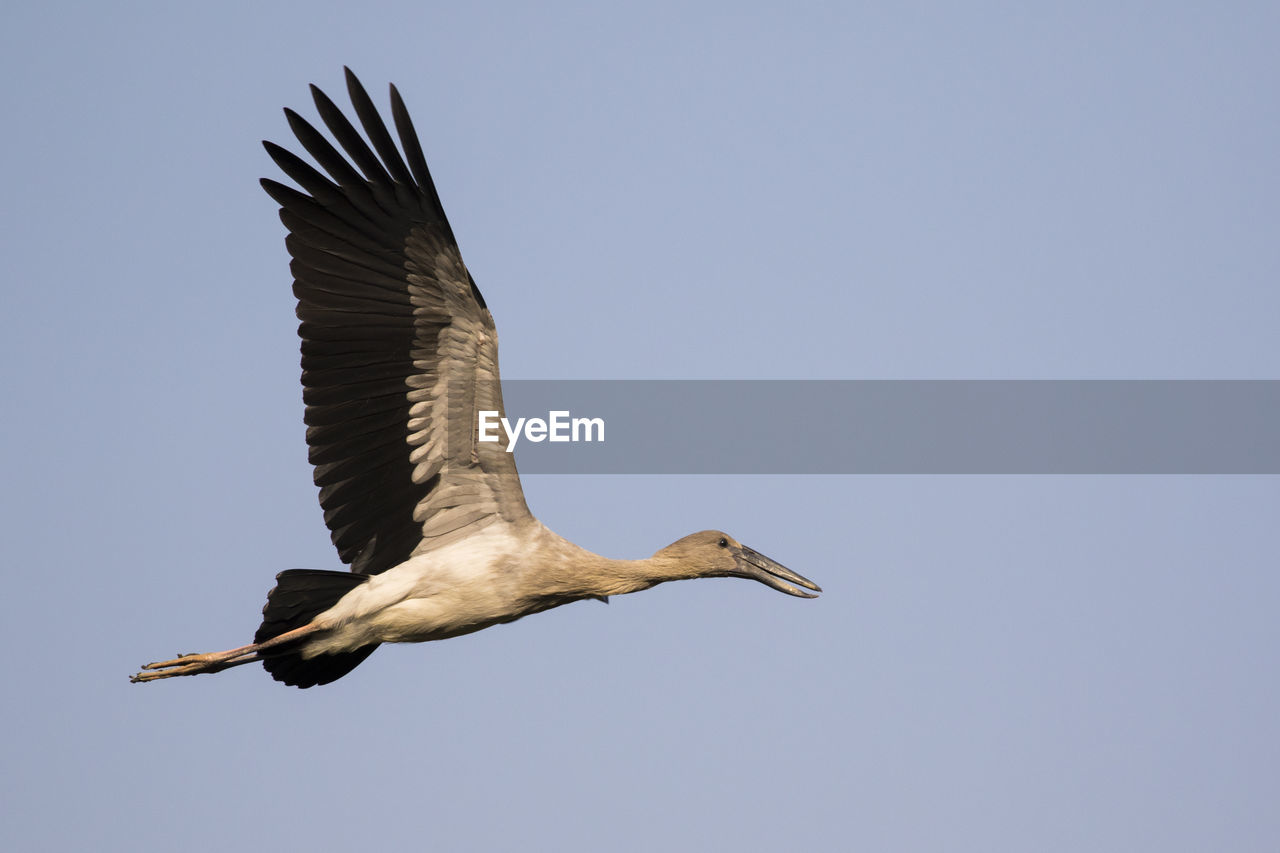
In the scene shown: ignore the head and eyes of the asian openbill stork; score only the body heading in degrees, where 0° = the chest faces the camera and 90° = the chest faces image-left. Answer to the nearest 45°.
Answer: approximately 270°
